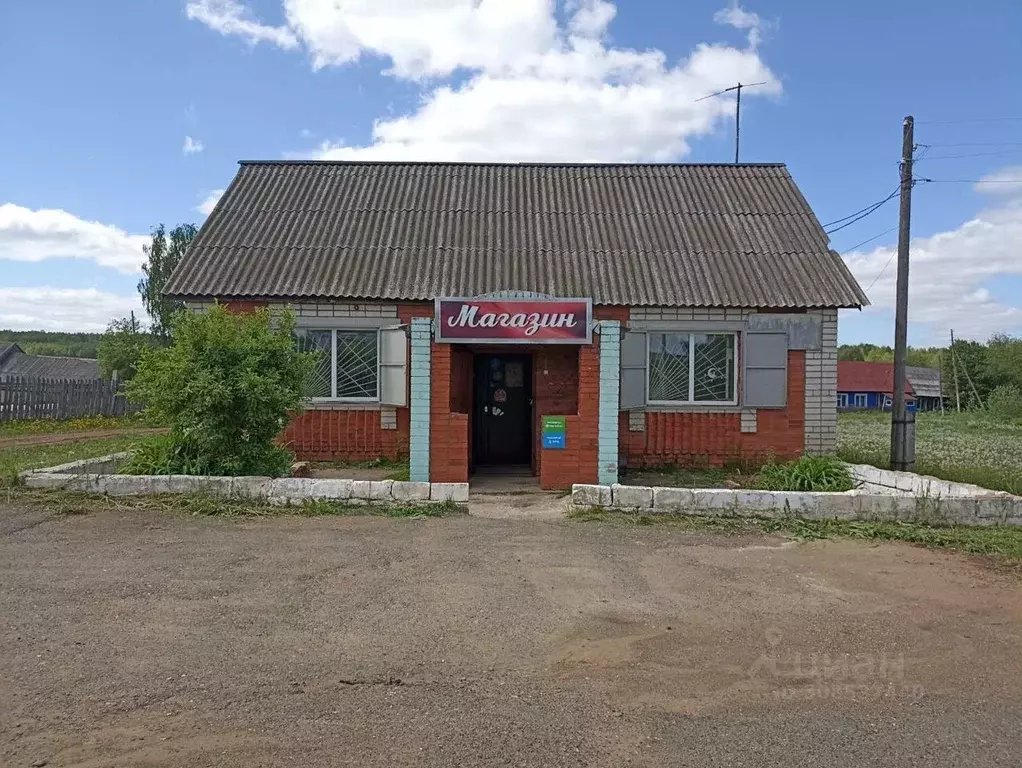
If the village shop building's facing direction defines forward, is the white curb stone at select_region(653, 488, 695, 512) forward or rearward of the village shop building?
forward

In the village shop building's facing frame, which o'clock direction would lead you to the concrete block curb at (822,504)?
The concrete block curb is roughly at 11 o'clock from the village shop building.

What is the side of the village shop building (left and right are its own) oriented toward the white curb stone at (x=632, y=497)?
front

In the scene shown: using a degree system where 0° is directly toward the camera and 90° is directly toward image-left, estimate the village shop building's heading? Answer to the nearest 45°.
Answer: approximately 0°

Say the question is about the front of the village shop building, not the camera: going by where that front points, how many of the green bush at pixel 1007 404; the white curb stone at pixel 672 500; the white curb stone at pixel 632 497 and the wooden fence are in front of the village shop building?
2

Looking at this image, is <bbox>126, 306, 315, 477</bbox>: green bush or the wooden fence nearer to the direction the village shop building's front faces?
the green bush

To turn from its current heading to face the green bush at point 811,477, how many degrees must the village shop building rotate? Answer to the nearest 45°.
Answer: approximately 45° to its left

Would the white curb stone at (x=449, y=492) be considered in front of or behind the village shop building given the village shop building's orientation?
in front

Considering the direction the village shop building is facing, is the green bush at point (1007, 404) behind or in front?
behind

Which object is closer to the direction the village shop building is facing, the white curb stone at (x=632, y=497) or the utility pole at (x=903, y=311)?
the white curb stone

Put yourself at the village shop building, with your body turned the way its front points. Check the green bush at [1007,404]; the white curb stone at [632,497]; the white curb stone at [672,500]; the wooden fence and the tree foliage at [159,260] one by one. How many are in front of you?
2

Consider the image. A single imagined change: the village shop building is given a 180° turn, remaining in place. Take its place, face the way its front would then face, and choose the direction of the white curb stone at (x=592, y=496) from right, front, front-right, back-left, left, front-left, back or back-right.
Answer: back

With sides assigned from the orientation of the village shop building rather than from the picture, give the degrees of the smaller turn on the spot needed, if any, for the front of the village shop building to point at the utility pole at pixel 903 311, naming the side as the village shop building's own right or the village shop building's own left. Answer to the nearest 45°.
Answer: approximately 90° to the village shop building's own left

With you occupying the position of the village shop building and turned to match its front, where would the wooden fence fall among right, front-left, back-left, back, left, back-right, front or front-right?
back-right
